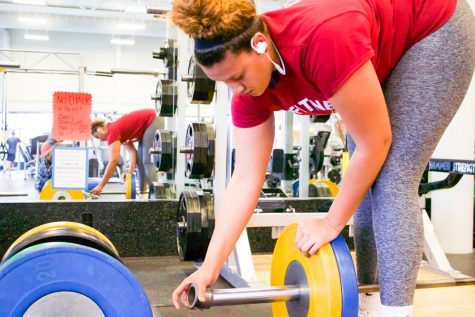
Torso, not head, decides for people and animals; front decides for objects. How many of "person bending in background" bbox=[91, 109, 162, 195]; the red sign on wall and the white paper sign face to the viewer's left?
1

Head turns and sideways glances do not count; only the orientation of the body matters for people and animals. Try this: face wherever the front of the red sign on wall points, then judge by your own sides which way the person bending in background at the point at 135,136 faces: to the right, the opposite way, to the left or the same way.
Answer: to the right

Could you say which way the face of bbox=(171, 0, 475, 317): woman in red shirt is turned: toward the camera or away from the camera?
toward the camera

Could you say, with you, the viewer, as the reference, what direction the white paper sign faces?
facing the viewer

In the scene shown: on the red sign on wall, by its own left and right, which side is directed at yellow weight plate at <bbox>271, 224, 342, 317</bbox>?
front

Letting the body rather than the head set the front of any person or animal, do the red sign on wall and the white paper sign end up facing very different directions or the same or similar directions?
same or similar directions

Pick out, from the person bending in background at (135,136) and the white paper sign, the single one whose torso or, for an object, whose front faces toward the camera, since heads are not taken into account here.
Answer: the white paper sign

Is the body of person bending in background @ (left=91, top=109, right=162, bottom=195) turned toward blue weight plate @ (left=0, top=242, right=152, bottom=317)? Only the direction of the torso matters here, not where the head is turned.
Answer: no

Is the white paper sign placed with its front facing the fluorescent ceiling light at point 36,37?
no

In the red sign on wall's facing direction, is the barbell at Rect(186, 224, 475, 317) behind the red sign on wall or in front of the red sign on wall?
in front

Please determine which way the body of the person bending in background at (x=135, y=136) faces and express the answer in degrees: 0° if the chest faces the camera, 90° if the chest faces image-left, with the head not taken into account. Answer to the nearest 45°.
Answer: approximately 90°

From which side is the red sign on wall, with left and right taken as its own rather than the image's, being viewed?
front
